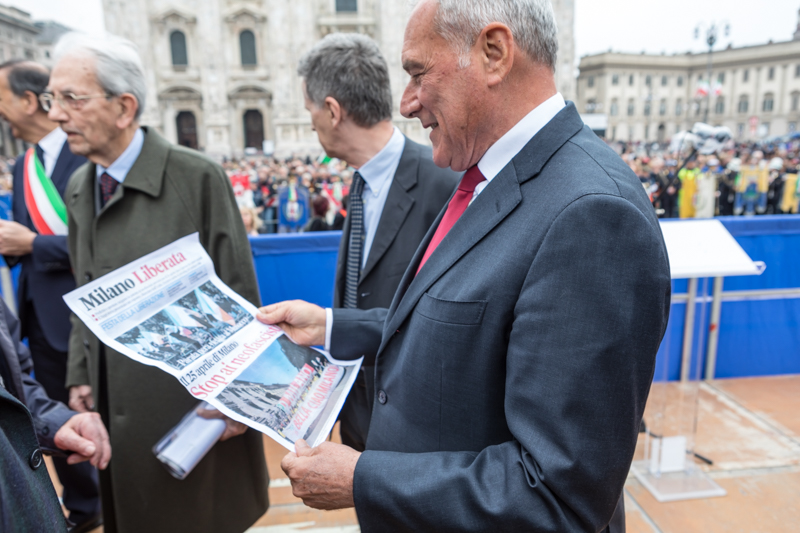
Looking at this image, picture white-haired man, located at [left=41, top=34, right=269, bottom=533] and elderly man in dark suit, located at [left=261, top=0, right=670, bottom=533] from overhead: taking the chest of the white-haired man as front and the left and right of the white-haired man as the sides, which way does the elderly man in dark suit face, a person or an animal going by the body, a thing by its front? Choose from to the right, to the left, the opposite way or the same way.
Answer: to the right

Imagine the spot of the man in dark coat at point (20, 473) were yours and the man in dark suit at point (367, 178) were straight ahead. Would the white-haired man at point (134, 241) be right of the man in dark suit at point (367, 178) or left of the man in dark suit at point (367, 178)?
left

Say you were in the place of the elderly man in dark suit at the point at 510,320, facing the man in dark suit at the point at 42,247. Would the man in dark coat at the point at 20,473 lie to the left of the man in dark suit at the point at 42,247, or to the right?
left

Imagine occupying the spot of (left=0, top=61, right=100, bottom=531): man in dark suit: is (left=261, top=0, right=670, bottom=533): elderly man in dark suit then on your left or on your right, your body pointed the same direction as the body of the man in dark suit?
on your left

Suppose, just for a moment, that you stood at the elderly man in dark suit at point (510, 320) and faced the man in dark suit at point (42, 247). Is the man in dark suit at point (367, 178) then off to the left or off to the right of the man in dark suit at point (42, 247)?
right

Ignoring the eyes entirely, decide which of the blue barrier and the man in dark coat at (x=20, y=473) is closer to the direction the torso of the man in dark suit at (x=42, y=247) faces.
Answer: the man in dark coat

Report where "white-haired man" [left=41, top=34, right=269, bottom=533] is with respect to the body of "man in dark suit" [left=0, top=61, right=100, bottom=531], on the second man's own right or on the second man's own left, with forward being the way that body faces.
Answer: on the second man's own left

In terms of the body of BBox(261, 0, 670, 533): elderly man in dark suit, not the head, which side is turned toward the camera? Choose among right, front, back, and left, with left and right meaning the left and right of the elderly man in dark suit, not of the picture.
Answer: left
